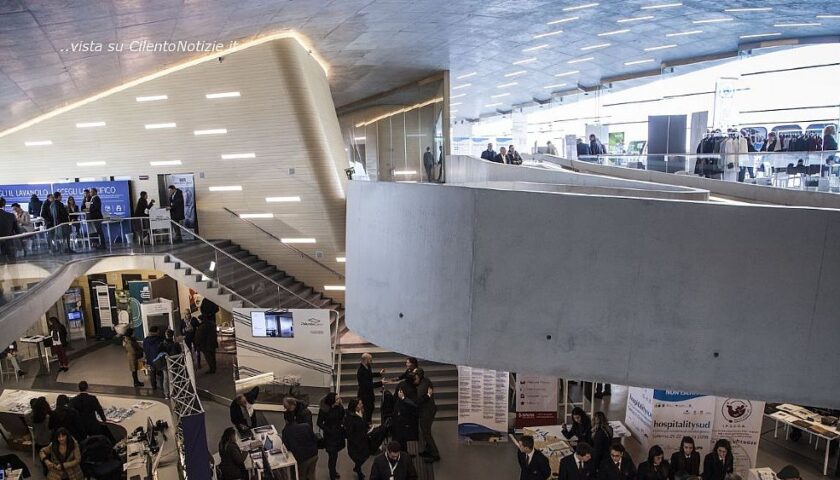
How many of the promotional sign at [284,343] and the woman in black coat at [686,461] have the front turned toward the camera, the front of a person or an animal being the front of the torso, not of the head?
2

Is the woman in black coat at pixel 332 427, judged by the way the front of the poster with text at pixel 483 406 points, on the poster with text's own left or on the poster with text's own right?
on the poster with text's own right

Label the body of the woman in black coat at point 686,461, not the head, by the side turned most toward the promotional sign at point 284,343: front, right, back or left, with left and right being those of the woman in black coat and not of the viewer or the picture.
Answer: right

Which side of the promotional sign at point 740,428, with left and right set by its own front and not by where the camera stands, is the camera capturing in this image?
front

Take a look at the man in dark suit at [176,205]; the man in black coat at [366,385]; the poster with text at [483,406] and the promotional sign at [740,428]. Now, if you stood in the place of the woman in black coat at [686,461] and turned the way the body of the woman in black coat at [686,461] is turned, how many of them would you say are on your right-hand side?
3

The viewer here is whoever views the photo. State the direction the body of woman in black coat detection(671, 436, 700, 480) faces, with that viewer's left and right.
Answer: facing the viewer

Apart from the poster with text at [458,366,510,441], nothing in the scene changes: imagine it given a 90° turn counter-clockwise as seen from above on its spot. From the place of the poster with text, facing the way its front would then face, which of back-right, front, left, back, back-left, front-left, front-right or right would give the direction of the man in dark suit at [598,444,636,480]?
front-right

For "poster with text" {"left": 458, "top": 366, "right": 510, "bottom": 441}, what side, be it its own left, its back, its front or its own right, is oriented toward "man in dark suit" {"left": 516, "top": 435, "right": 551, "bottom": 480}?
front

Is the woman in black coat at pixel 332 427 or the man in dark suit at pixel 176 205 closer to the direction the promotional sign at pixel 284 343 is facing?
the woman in black coat

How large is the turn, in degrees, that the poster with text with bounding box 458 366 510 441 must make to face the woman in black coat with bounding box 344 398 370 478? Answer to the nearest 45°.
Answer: approximately 45° to its right

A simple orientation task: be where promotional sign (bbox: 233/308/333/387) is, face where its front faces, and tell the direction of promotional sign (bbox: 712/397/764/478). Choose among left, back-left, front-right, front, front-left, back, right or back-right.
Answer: front-left
